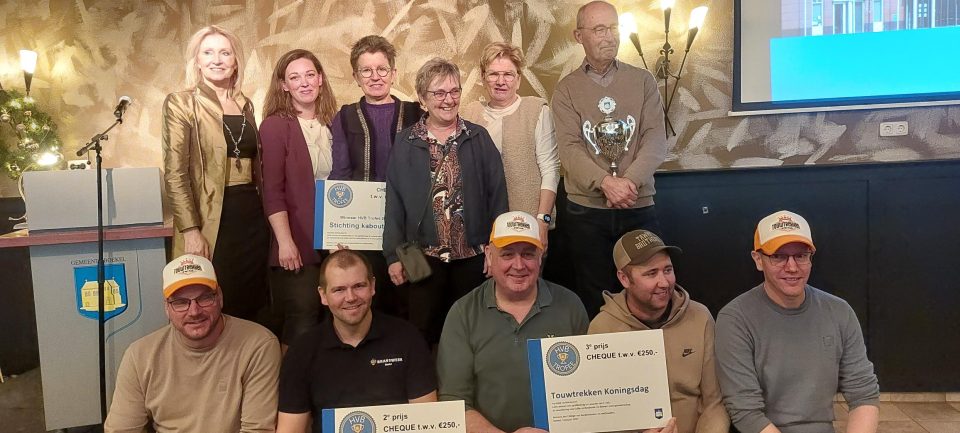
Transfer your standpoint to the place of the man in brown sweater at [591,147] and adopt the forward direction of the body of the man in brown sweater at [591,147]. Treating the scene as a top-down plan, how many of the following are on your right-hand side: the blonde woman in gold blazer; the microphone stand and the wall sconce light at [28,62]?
3

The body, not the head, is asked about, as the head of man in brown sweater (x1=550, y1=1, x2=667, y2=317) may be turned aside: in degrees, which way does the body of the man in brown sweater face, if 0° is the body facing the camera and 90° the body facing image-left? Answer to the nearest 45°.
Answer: approximately 0°

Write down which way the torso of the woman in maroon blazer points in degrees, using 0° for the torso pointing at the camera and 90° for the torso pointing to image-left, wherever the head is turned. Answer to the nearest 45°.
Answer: approximately 315°

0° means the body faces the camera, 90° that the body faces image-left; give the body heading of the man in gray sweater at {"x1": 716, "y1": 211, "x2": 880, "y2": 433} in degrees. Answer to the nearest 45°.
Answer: approximately 0°

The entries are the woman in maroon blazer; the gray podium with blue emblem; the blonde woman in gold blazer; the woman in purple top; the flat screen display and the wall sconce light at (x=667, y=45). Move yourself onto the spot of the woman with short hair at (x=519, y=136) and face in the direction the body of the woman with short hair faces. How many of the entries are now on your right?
4
